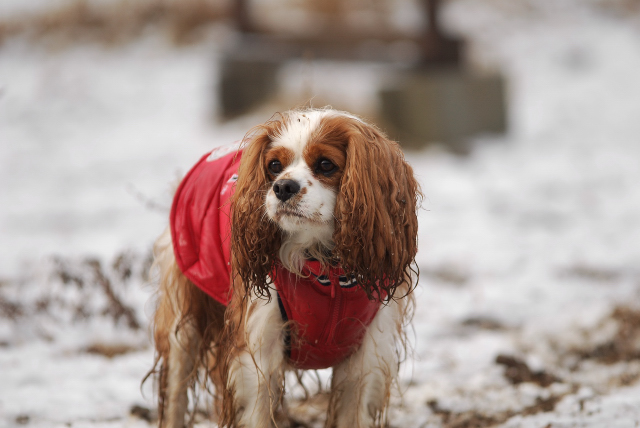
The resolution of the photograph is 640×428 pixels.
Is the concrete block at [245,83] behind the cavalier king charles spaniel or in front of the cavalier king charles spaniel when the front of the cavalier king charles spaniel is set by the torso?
behind

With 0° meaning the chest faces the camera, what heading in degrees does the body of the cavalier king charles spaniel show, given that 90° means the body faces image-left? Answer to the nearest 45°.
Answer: approximately 315°

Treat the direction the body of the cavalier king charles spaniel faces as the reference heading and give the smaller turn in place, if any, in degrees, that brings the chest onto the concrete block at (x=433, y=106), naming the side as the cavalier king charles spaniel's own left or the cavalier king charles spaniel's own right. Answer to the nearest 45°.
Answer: approximately 135° to the cavalier king charles spaniel's own left
